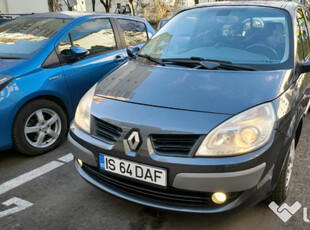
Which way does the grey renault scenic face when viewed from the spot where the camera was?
facing the viewer and to the left of the viewer

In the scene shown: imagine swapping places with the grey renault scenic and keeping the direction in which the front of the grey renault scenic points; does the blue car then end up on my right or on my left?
on my right

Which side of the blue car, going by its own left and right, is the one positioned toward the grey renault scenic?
left

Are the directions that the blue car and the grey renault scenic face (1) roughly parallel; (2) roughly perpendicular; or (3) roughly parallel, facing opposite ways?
roughly parallel

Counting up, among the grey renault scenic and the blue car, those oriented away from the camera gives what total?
0

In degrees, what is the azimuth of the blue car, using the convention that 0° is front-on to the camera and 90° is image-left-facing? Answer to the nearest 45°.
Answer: approximately 45°
